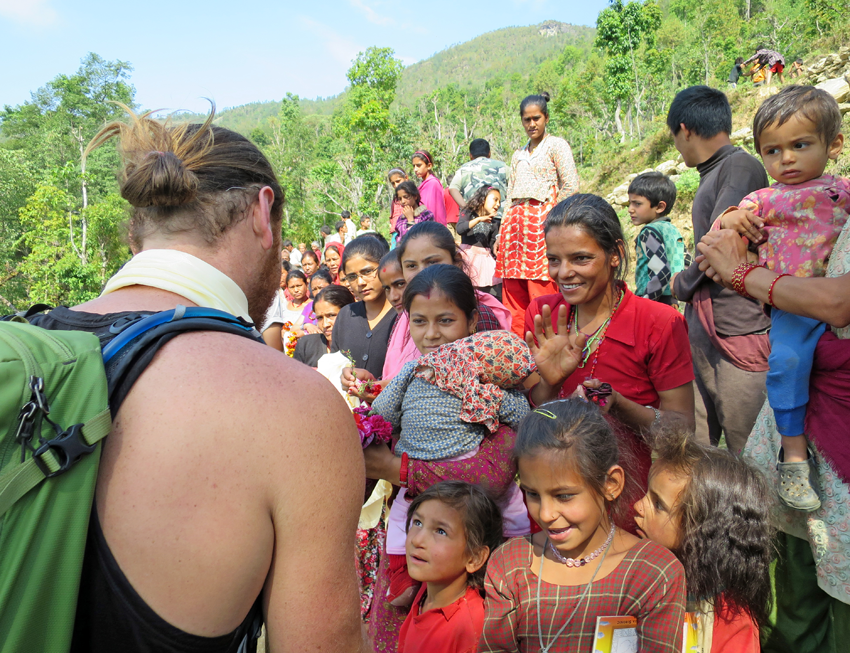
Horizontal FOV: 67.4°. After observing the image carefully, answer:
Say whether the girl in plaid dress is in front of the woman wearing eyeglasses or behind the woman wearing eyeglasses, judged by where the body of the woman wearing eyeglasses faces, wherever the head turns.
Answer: in front

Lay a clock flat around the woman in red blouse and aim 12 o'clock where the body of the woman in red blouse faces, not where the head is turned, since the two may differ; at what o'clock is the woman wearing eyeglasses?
The woman wearing eyeglasses is roughly at 3 o'clock from the woman in red blouse.

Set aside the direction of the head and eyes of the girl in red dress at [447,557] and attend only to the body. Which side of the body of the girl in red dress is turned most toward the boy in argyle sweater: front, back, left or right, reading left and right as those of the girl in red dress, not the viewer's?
back

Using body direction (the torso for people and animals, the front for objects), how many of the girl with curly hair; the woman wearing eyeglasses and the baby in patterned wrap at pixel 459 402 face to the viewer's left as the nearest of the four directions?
1

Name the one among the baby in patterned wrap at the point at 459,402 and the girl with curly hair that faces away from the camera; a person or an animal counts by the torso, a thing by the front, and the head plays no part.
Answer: the baby in patterned wrap

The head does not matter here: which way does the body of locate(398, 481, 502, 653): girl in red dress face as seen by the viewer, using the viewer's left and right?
facing the viewer and to the left of the viewer

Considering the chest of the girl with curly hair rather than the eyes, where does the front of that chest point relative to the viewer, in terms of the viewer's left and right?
facing to the left of the viewer

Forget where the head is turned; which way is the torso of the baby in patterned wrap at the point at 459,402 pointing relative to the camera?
away from the camera
